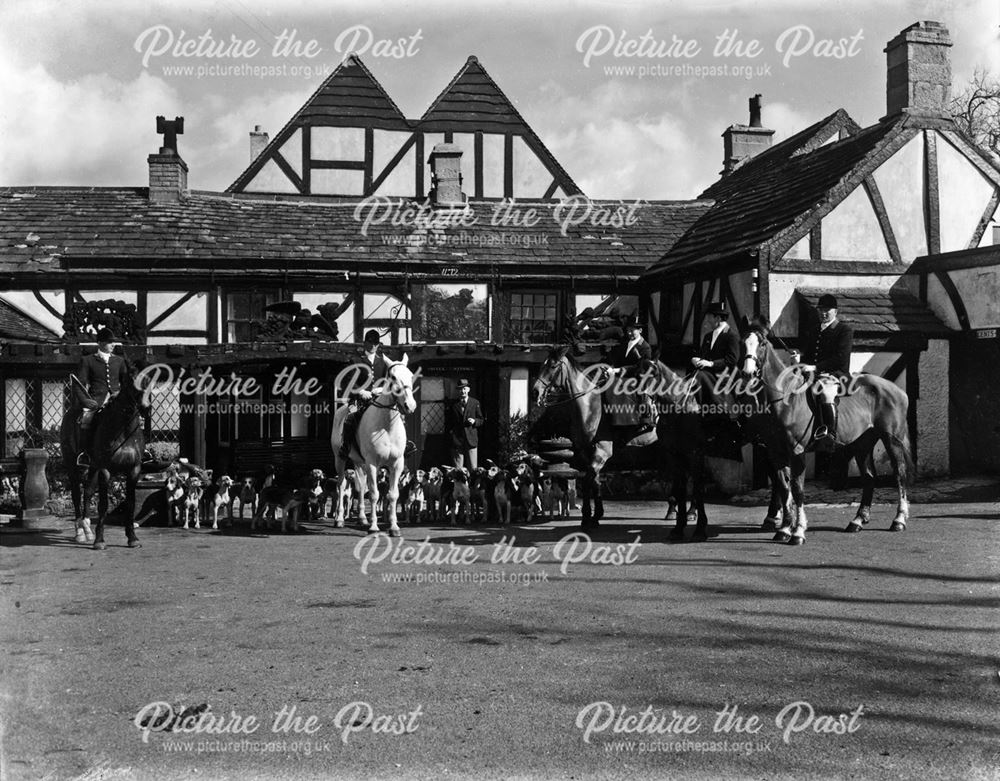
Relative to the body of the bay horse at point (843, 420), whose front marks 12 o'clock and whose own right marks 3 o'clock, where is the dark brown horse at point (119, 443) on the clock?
The dark brown horse is roughly at 1 o'clock from the bay horse.

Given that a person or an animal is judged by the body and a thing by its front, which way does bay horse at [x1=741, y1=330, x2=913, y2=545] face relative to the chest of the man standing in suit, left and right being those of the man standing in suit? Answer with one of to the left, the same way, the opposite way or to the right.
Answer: to the right

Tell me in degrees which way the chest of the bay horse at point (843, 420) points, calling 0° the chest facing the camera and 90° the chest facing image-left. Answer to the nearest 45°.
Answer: approximately 45°

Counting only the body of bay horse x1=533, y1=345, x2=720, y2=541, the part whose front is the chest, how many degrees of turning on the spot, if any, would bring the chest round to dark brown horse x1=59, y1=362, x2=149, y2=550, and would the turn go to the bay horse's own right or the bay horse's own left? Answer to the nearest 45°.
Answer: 0° — it already faces it

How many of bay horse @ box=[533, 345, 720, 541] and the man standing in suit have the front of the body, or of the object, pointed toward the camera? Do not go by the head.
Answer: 1

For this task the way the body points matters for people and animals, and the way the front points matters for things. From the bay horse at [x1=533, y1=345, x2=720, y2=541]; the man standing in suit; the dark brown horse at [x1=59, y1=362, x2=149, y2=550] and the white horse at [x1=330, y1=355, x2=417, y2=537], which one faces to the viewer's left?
the bay horse

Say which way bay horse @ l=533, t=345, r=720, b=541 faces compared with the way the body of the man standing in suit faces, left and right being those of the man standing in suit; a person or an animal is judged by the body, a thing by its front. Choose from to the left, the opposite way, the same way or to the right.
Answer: to the right

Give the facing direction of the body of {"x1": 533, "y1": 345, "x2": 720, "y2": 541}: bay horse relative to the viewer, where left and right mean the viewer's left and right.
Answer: facing to the left of the viewer
